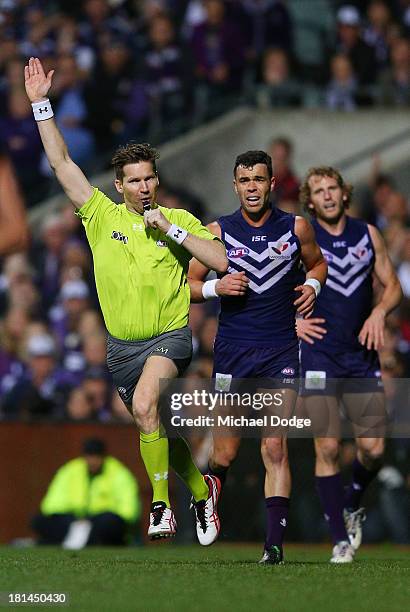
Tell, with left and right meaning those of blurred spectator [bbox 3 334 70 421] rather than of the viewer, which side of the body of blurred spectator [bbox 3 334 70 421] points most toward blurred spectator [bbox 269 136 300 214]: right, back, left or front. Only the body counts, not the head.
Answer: left

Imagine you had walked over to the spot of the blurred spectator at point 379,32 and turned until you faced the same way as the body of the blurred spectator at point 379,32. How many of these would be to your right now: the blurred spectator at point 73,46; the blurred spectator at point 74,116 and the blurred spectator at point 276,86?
3

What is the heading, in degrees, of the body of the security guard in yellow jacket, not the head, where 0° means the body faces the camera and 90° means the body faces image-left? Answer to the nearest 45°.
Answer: approximately 0°

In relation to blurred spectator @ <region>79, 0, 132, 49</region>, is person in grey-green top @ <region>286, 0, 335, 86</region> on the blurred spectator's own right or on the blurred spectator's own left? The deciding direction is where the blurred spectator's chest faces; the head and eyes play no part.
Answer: on the blurred spectator's own left

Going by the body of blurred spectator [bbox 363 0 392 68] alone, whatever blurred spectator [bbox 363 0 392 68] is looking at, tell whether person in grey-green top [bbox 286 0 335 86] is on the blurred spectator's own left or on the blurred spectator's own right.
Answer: on the blurred spectator's own right
